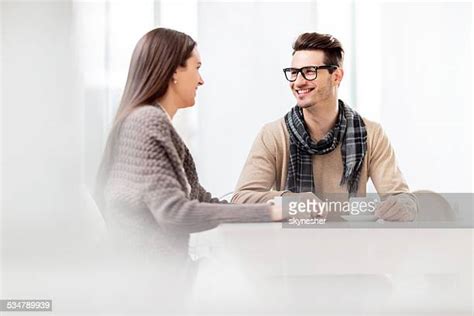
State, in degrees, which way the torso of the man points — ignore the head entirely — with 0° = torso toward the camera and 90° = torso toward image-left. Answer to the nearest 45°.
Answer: approximately 0°

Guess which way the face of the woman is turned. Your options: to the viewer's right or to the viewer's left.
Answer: to the viewer's right

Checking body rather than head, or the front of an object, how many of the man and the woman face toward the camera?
1

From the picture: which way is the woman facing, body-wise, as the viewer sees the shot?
to the viewer's right

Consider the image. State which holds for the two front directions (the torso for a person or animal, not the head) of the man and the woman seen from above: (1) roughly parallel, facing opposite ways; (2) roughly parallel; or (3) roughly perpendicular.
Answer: roughly perpendicular

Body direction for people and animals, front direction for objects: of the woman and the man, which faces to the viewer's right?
the woman
